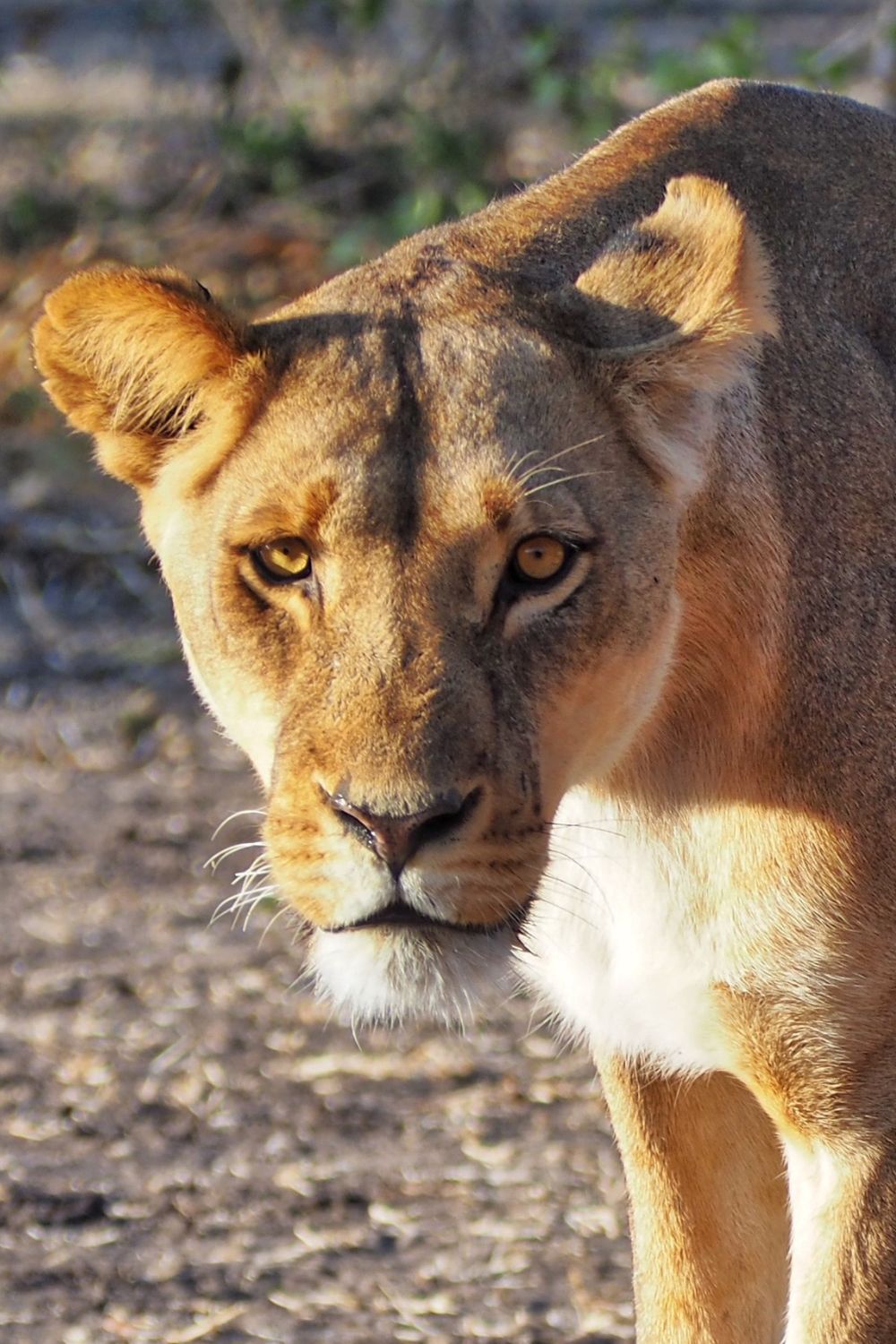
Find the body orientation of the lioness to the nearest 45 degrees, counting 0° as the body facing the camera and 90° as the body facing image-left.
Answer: approximately 45°
